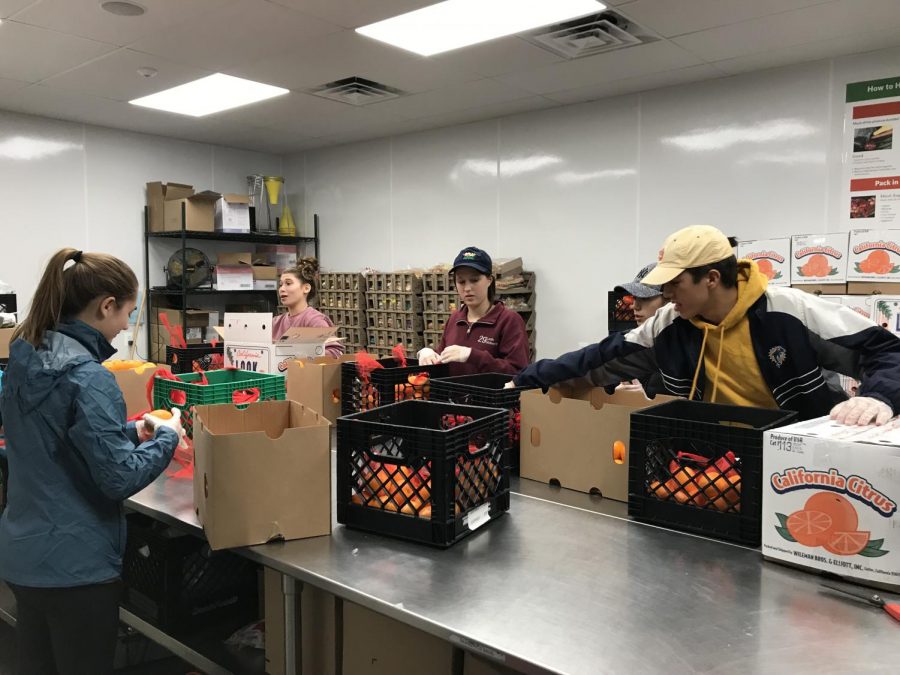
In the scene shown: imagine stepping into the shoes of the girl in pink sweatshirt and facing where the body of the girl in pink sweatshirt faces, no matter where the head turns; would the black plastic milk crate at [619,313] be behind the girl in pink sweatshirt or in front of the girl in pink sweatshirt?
behind

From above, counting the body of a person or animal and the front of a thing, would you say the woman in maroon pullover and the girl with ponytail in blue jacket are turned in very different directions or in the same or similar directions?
very different directions

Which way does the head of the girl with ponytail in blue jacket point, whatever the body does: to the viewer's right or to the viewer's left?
to the viewer's right

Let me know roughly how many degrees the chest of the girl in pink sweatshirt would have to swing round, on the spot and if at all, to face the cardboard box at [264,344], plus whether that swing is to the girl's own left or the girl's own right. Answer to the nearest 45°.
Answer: approximately 45° to the girl's own left
